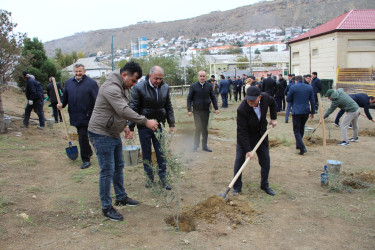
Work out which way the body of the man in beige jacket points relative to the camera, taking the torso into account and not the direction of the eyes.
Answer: to the viewer's right

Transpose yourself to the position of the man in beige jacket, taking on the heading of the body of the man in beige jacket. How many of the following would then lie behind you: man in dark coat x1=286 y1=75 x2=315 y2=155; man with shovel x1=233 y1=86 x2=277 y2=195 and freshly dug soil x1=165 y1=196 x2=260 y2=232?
0

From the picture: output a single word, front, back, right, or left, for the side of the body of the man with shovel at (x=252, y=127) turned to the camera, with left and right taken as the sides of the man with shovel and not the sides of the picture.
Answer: front

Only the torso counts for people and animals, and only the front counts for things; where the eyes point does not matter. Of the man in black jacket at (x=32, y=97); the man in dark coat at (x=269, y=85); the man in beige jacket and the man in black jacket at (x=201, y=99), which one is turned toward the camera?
the man in black jacket at (x=201, y=99)

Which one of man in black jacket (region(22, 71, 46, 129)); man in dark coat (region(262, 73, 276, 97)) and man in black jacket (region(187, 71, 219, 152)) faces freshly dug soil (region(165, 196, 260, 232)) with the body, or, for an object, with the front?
man in black jacket (region(187, 71, 219, 152))

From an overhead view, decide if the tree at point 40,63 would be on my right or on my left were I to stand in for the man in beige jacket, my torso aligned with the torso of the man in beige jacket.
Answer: on my left

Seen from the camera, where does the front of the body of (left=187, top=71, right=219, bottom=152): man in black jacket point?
toward the camera
